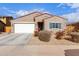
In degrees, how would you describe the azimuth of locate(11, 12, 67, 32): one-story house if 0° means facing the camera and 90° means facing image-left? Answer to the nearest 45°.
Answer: approximately 0°

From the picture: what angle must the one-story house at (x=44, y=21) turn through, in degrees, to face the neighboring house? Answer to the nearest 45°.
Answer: approximately 90° to its right
